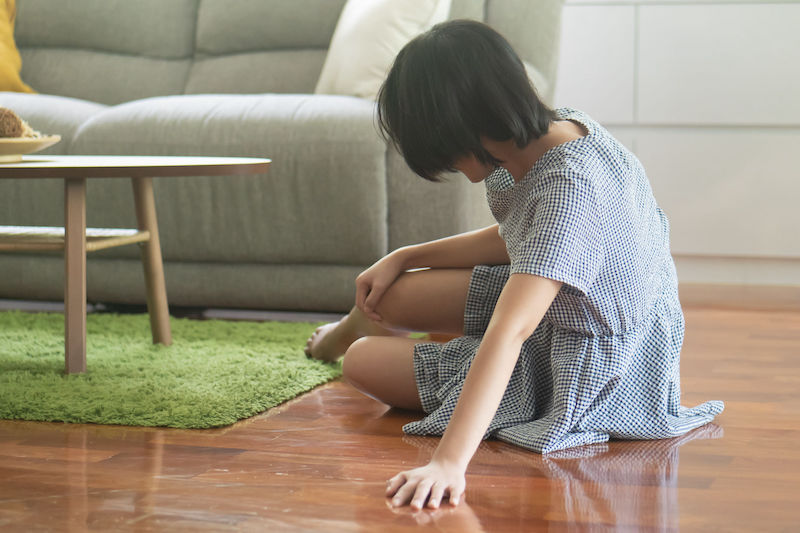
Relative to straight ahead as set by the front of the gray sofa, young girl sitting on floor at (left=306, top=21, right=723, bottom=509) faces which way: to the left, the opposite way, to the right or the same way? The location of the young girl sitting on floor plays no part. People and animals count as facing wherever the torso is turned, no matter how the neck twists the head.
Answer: to the right

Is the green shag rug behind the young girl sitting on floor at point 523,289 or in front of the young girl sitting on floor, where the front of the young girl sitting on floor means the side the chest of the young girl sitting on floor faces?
in front

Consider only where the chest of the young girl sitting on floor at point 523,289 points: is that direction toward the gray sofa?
no

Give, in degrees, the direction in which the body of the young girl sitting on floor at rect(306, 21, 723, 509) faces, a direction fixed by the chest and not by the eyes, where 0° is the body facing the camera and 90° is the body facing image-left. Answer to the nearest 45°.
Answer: approximately 90°

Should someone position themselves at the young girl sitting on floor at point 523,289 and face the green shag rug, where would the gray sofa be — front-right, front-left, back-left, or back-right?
front-right

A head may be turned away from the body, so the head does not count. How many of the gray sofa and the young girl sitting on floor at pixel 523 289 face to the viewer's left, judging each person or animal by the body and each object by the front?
1

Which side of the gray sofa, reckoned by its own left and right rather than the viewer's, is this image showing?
front

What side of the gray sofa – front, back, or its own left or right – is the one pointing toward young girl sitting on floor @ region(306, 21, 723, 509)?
front

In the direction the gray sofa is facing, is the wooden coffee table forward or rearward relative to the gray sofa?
forward

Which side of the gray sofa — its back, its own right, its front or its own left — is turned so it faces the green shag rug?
front
